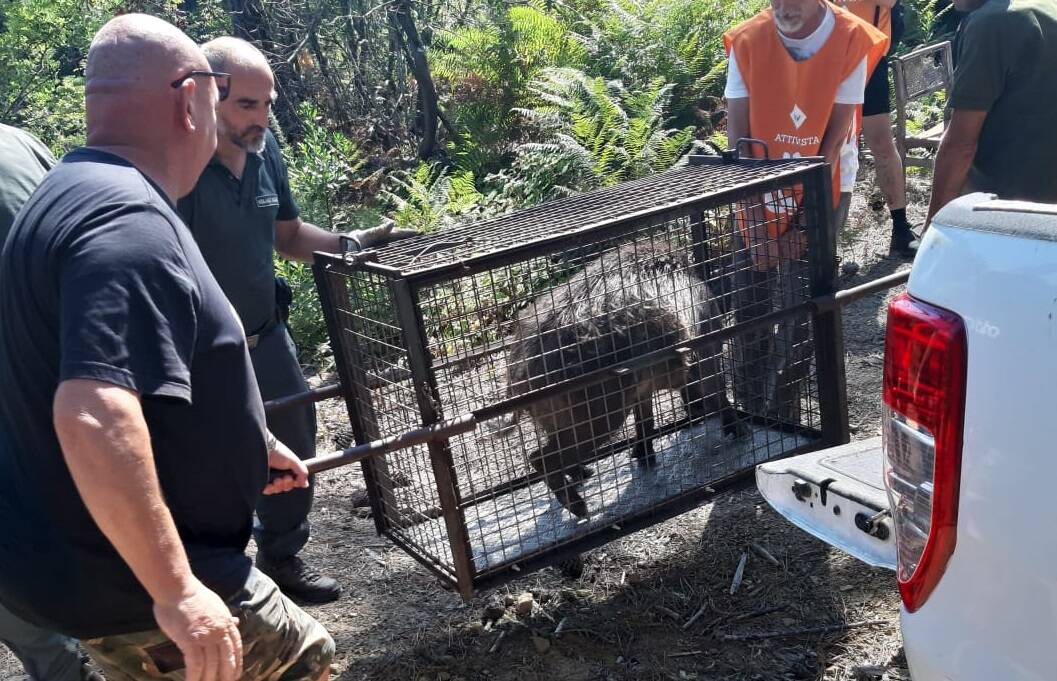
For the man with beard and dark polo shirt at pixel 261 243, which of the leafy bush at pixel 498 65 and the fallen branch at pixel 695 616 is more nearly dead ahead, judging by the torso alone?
the fallen branch

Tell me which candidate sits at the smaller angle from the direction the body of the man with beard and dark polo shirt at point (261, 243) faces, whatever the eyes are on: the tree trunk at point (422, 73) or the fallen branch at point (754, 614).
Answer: the fallen branch

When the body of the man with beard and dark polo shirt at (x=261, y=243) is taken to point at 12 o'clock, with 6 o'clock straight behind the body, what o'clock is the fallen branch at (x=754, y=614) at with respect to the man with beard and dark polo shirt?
The fallen branch is roughly at 12 o'clock from the man with beard and dark polo shirt.

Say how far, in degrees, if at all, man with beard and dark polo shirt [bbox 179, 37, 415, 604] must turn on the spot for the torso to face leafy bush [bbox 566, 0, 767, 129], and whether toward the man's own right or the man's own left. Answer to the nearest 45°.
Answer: approximately 90° to the man's own left

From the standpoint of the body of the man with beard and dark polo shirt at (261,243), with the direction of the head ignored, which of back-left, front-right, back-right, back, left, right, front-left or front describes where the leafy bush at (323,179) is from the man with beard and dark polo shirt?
back-left

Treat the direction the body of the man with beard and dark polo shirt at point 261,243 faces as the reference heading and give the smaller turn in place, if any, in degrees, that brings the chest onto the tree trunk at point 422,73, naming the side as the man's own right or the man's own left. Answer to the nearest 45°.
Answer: approximately 135° to the man's own left

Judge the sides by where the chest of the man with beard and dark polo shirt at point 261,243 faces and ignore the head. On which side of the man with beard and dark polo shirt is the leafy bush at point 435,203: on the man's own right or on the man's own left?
on the man's own left

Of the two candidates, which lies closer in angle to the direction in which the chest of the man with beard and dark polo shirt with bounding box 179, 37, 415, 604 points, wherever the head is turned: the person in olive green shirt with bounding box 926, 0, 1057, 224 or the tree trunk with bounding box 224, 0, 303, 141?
the person in olive green shirt

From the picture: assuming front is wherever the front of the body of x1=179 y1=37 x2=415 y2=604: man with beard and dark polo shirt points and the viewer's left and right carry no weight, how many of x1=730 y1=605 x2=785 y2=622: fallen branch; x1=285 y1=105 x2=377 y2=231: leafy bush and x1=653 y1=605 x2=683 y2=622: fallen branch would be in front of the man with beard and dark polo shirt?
2

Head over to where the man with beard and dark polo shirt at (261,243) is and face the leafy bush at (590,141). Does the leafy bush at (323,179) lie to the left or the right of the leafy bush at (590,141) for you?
left

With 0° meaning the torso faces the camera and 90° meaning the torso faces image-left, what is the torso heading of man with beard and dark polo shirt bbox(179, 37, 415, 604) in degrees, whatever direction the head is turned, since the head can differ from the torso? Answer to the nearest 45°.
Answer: approximately 315°

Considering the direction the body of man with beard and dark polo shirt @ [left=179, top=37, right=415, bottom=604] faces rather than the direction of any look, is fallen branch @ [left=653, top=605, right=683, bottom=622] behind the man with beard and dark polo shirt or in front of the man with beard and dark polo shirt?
in front
